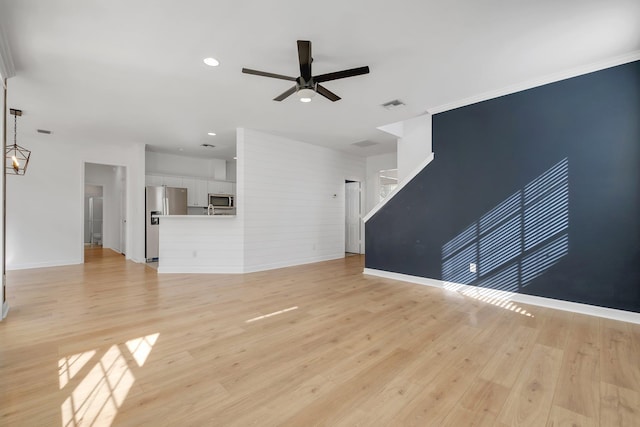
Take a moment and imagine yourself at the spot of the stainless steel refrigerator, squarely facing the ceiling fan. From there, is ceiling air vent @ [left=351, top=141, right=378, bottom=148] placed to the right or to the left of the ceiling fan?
left

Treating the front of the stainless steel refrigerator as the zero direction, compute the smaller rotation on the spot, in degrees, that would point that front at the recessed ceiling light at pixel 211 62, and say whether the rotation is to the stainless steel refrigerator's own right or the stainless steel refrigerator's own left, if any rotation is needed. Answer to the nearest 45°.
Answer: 0° — it already faces it

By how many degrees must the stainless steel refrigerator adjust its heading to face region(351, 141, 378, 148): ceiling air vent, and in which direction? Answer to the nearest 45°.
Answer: approximately 45° to its left

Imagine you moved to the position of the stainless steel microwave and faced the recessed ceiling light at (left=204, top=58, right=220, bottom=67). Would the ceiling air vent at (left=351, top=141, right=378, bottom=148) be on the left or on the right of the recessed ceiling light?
left

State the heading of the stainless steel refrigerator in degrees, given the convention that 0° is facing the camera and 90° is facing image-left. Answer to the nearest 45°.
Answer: approximately 0°

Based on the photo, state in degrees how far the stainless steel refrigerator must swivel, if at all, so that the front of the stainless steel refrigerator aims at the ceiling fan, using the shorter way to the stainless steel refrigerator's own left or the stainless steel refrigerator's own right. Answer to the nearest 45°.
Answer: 0° — it already faces it

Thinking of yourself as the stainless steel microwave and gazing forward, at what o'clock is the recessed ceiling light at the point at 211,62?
The recessed ceiling light is roughly at 12 o'clock from the stainless steel microwave.
